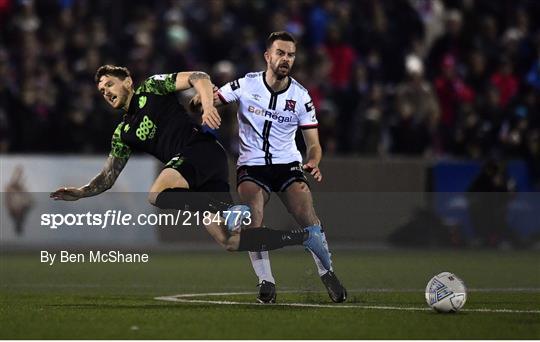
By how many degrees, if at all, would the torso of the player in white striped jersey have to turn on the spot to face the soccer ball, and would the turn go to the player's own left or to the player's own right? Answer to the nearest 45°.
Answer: approximately 45° to the player's own left

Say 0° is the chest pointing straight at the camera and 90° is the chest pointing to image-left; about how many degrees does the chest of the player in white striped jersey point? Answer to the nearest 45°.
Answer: approximately 0°
